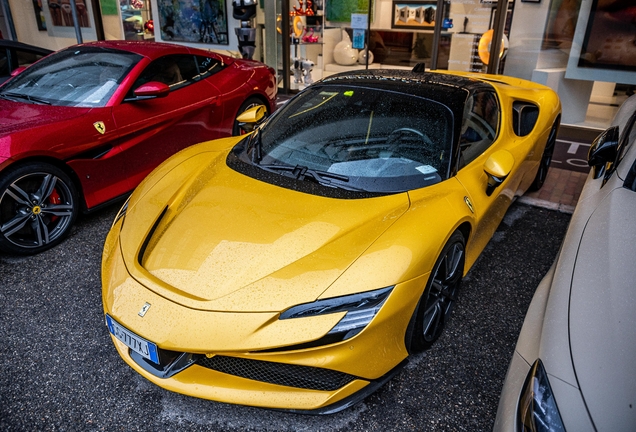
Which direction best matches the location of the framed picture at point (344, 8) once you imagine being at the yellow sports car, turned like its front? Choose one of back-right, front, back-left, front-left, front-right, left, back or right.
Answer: back-right

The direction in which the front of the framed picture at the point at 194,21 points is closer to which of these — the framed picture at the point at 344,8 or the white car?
the white car

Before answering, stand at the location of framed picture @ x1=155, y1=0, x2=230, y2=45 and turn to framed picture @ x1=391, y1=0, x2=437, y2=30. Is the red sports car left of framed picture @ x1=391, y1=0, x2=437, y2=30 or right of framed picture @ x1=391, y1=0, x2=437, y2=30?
right

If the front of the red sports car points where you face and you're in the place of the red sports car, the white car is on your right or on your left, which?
on your left

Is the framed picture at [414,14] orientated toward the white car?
yes

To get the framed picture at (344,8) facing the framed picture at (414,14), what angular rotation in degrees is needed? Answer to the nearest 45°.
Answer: approximately 90° to its left

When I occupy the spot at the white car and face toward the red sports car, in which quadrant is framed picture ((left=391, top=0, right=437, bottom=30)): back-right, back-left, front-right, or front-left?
front-right

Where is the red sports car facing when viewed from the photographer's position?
facing the viewer and to the left of the viewer

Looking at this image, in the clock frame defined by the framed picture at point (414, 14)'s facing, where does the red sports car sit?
The red sports car is roughly at 1 o'clock from the framed picture.

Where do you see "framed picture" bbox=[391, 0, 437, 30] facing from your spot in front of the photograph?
facing the viewer

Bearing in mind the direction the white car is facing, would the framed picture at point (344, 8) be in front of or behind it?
behind

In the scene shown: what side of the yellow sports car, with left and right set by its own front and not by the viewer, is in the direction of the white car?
left

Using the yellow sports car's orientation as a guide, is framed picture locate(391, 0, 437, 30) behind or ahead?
behind

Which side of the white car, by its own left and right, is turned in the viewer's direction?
front

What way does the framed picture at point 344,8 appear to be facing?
toward the camera

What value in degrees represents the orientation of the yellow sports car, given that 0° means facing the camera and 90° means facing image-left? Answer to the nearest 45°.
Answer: approximately 45°
